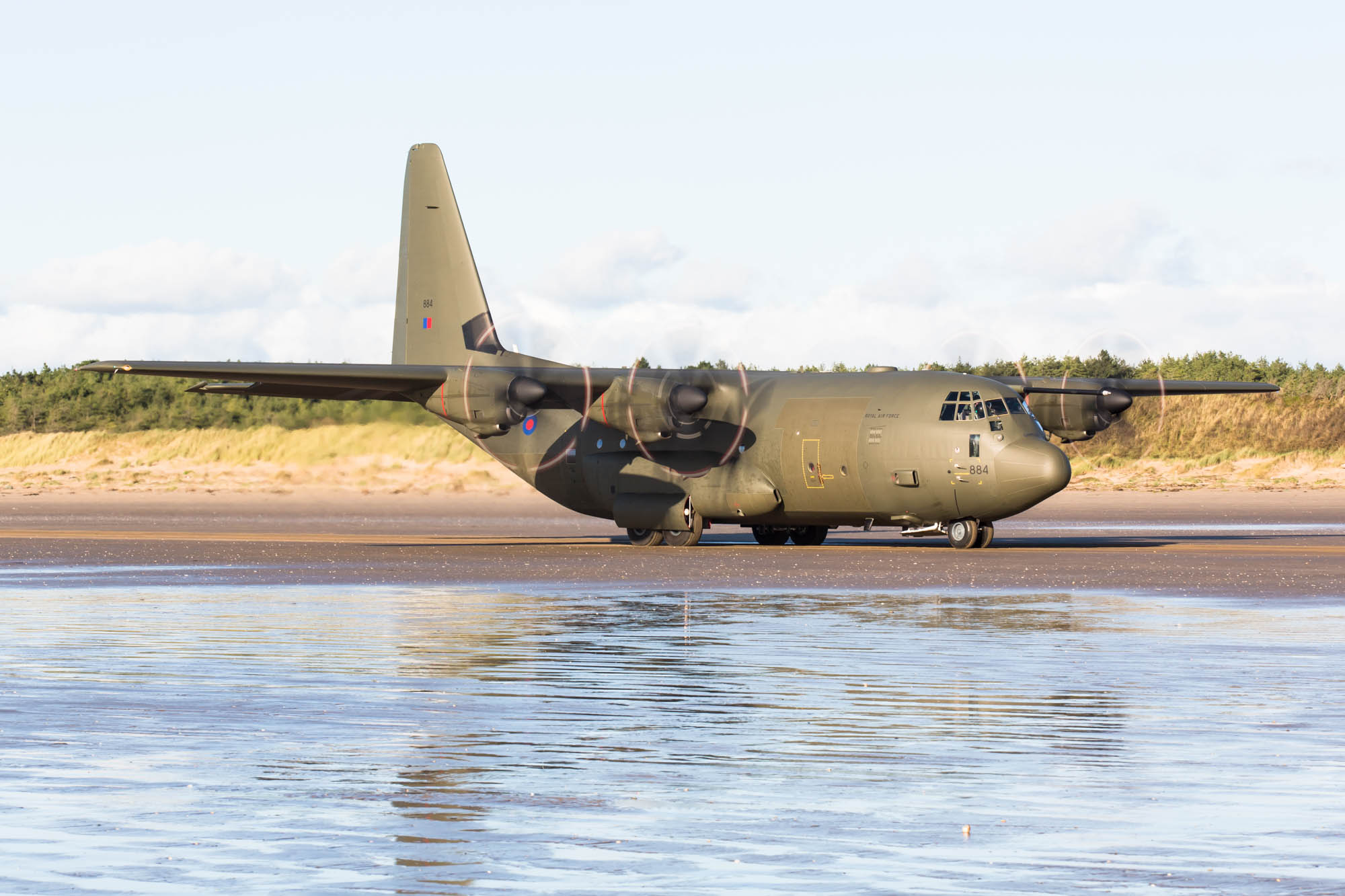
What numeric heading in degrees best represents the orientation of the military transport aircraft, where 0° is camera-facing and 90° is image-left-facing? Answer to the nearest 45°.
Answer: approximately 315°
